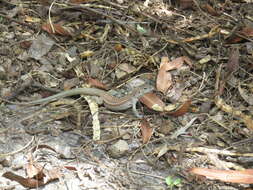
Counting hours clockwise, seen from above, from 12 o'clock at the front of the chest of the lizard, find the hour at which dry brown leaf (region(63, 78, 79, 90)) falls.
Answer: The dry brown leaf is roughly at 7 o'clock from the lizard.

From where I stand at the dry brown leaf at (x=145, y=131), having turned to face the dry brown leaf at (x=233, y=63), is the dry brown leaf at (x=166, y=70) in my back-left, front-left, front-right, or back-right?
front-left

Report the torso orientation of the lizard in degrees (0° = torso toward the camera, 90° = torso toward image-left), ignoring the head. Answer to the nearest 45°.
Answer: approximately 270°

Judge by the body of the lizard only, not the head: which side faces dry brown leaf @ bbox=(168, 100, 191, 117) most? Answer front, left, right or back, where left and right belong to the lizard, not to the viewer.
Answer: front

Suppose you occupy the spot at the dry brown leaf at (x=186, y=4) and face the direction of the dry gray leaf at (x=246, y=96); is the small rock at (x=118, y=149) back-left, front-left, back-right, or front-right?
front-right

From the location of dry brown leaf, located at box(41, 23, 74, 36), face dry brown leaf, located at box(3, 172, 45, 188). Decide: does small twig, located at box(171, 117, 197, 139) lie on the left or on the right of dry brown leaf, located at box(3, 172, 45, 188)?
left

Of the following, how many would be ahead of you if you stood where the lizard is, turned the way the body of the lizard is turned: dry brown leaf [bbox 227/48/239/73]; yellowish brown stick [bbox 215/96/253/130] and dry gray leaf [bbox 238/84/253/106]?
3

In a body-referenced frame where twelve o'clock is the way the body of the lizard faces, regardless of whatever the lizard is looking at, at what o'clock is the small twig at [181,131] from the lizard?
The small twig is roughly at 1 o'clock from the lizard.

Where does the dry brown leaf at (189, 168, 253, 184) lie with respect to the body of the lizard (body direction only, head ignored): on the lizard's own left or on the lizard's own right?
on the lizard's own right

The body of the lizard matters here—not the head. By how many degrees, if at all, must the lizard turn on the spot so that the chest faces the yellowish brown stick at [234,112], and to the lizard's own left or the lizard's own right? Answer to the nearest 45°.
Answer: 0° — it already faces it

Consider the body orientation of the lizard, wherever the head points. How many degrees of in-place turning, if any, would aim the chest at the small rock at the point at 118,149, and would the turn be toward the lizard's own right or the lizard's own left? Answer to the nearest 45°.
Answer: approximately 90° to the lizard's own right

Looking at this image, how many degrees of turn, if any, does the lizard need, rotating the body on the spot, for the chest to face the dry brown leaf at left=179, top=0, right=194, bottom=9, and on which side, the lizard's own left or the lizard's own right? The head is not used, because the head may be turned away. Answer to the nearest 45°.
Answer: approximately 45° to the lizard's own left

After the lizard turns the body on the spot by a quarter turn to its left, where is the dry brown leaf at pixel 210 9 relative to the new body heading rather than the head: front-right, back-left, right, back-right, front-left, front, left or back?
front-right

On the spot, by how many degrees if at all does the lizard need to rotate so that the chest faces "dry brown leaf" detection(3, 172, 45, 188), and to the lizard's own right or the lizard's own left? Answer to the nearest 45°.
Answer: approximately 135° to the lizard's own right

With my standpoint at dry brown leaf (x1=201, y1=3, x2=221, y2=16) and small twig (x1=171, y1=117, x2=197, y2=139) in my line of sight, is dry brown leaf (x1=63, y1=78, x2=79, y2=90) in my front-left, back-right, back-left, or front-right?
front-right

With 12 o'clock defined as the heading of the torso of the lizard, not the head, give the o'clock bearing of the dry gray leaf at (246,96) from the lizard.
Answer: The dry gray leaf is roughly at 12 o'clock from the lizard.
